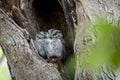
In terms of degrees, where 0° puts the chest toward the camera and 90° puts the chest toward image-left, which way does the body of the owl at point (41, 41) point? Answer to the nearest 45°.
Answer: approximately 0°
